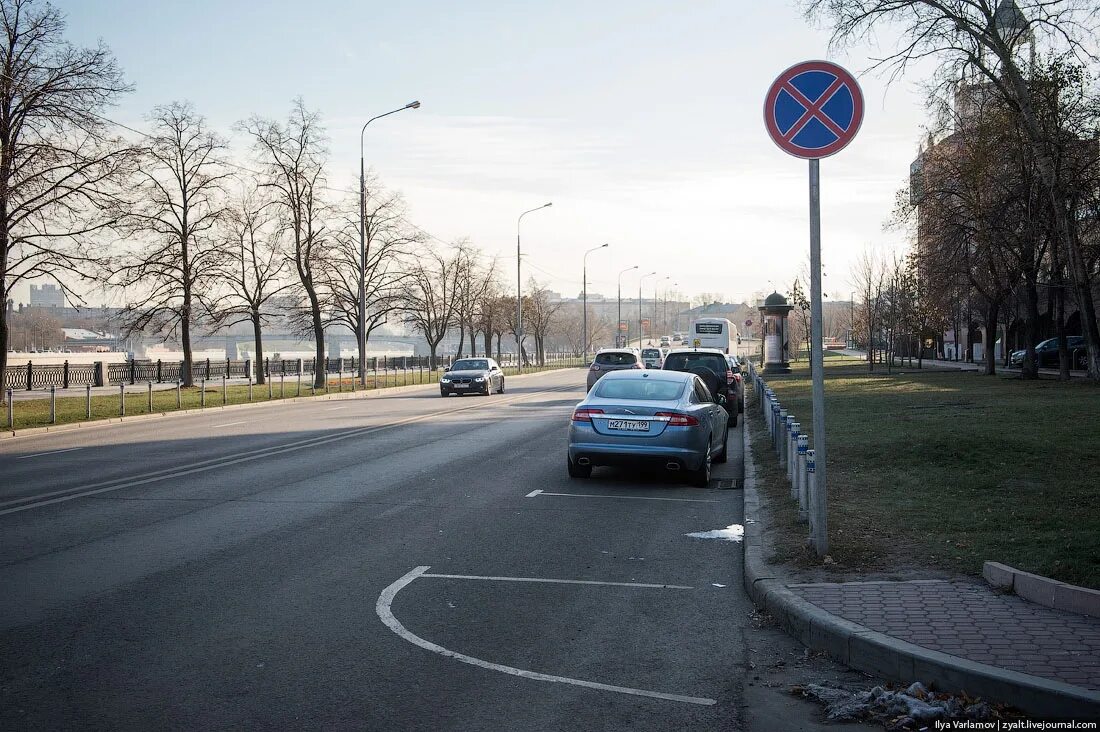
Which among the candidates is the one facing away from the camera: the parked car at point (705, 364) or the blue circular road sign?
the parked car

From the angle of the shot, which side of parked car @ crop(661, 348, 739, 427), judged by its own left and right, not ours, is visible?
back

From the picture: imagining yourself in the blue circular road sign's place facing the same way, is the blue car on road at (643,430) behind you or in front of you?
behind

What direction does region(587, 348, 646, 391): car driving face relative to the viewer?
away from the camera

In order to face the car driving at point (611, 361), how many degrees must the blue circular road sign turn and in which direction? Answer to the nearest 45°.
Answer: approximately 180°

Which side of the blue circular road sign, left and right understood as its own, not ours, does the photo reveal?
front

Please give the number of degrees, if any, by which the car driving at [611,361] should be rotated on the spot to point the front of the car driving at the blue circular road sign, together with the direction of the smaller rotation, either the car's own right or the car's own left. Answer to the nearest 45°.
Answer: approximately 180°

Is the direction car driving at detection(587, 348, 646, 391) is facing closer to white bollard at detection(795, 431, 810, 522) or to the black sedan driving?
the black sedan driving

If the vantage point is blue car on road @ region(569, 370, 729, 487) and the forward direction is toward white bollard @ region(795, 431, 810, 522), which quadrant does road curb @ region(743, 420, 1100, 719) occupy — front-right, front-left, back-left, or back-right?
front-right

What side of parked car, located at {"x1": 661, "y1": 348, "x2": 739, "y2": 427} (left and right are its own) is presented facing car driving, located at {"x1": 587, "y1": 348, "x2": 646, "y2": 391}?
front

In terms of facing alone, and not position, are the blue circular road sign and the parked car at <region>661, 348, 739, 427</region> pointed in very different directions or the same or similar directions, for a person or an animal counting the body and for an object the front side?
very different directions

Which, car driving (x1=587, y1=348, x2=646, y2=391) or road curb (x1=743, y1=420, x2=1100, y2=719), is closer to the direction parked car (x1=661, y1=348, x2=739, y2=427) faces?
the car driving

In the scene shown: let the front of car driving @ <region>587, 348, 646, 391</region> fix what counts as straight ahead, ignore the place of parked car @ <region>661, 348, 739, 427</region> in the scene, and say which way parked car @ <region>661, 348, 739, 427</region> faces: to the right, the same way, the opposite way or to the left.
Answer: the same way
